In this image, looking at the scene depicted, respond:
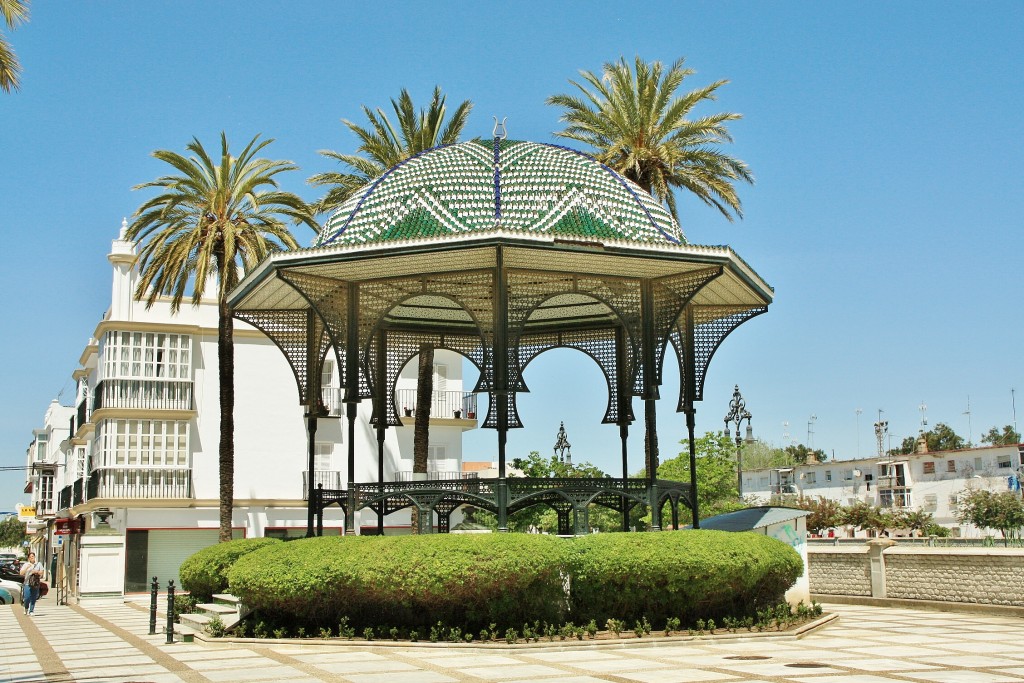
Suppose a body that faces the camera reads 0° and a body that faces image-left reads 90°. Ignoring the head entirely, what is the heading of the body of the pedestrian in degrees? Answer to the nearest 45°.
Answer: approximately 0°

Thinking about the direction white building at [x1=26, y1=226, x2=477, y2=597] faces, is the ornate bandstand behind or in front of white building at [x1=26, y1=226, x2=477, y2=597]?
in front

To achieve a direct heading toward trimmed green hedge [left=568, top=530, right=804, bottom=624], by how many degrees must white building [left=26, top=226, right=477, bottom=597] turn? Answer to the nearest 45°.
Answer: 0° — it already faces it

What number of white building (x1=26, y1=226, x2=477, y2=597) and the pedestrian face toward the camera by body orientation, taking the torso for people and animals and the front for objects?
2

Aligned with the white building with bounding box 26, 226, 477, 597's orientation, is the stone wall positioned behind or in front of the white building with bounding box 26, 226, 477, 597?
in front
